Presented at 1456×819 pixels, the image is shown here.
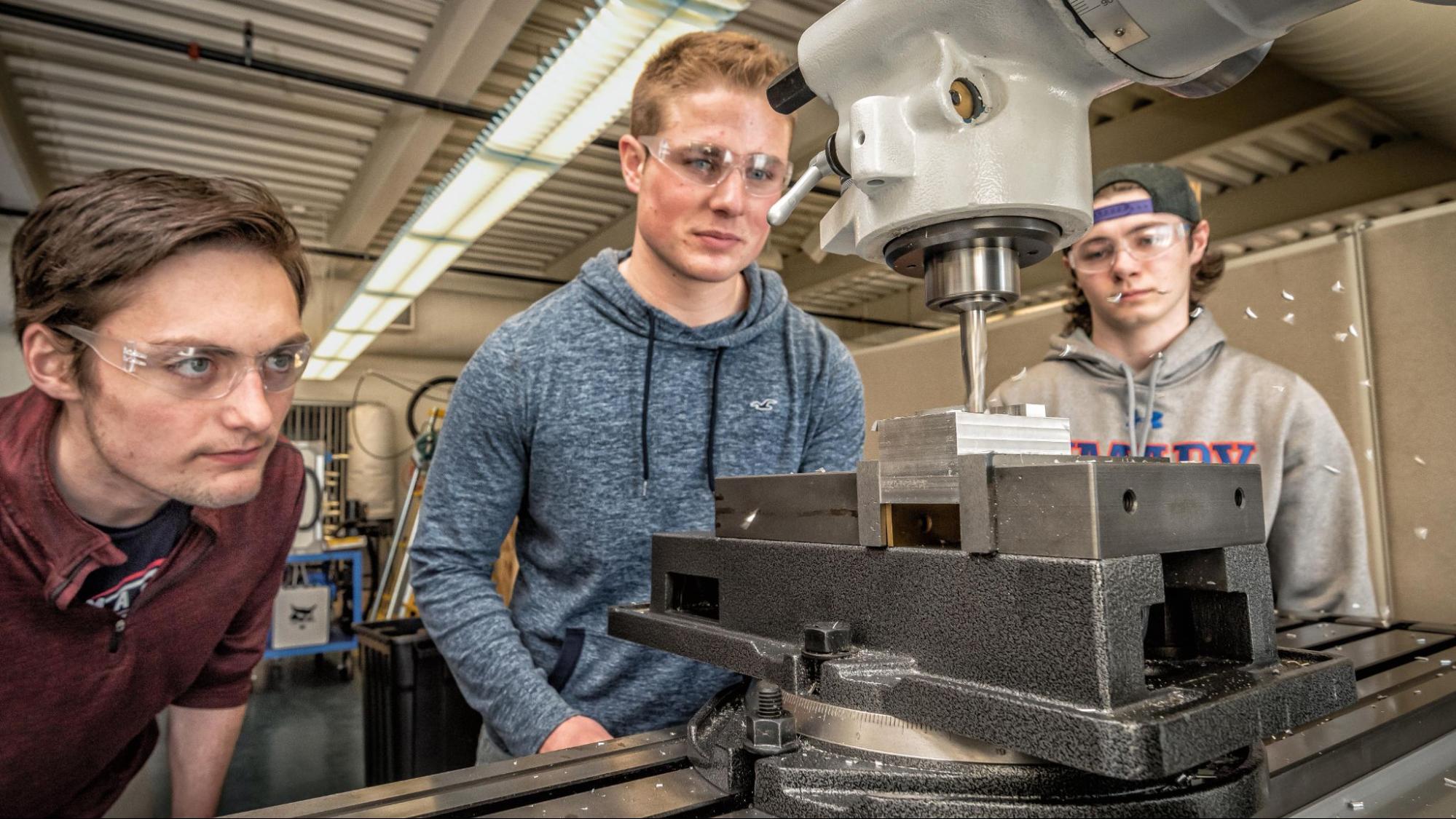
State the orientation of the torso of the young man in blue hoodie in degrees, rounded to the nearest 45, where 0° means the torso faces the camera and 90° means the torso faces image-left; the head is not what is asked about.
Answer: approximately 315°

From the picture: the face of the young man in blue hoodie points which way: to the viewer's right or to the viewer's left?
to the viewer's right

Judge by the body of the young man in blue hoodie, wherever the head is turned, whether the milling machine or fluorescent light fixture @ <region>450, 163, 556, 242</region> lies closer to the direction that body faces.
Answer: the milling machine

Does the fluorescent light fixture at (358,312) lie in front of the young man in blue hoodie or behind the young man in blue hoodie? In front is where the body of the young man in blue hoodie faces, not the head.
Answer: behind

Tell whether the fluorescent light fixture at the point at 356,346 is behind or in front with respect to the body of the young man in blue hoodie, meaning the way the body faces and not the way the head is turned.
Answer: behind
